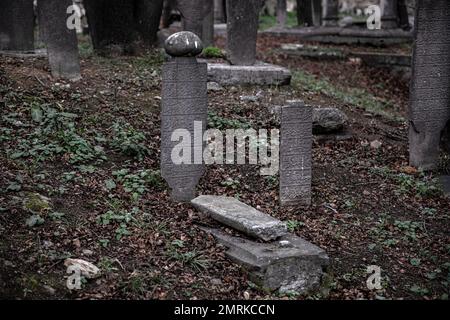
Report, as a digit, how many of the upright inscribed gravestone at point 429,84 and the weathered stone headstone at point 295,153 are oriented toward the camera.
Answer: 2

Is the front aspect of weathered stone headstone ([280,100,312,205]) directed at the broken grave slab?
yes

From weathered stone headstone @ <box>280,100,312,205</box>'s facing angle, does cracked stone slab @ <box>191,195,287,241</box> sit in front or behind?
in front

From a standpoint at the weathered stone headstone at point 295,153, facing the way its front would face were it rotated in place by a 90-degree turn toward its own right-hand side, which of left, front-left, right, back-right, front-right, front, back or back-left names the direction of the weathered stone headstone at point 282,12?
right

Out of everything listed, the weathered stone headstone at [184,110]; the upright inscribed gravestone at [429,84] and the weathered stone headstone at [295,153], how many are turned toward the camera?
3

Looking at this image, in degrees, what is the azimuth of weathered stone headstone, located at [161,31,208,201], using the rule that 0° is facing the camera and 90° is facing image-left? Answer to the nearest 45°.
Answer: approximately 0°

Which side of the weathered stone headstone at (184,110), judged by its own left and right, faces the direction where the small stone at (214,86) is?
back

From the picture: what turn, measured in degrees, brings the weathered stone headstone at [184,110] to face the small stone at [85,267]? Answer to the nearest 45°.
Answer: approximately 45° to its right

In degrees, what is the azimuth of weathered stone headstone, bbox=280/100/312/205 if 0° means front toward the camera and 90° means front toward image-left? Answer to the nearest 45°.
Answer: approximately 0°

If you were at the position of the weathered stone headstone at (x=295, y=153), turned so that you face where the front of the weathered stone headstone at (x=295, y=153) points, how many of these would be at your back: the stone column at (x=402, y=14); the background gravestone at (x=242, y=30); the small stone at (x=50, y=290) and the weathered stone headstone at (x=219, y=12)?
3

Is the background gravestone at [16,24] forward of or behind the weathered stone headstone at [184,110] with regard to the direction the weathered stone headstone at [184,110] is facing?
behind
